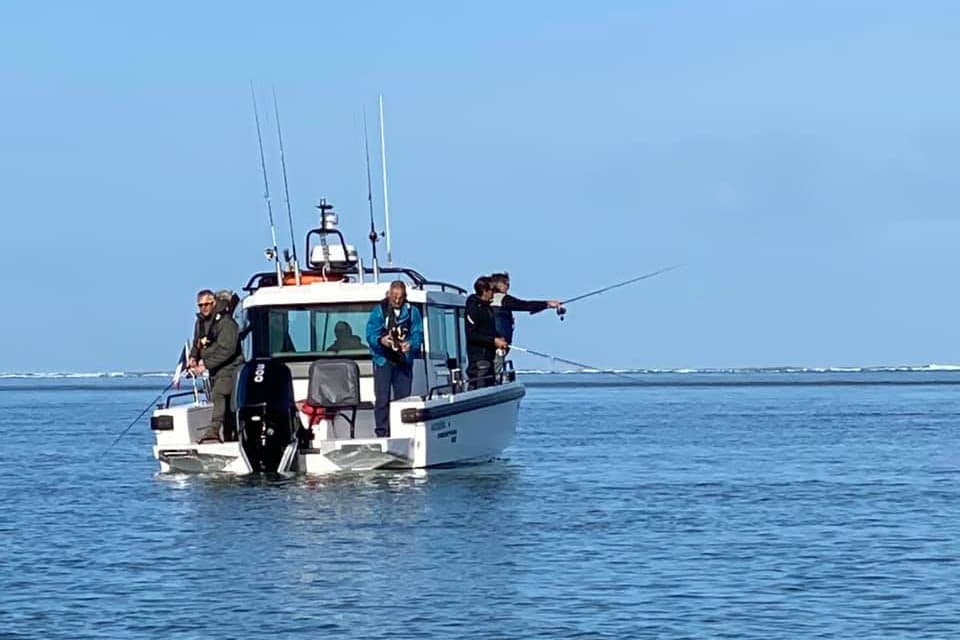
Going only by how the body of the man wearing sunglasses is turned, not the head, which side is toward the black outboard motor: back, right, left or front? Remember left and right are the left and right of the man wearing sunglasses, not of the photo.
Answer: left

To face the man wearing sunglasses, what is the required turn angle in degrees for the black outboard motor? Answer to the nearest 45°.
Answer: approximately 45° to its left

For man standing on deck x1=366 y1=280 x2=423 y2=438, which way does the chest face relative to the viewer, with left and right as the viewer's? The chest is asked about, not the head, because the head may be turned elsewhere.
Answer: facing the viewer

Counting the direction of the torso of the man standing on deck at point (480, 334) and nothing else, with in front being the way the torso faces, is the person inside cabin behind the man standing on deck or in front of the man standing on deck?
behind

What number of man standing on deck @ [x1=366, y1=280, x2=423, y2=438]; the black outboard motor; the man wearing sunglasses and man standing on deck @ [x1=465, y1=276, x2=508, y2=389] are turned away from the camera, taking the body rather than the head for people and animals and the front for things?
1

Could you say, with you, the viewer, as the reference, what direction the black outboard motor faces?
facing away from the viewer

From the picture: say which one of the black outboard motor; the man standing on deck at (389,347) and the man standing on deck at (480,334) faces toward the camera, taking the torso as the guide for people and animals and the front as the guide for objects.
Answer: the man standing on deck at (389,347)

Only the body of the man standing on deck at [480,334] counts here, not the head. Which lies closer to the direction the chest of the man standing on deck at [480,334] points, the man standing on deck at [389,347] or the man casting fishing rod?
the man casting fishing rod

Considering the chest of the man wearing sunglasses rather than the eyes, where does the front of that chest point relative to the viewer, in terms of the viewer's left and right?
facing the viewer and to the left of the viewer

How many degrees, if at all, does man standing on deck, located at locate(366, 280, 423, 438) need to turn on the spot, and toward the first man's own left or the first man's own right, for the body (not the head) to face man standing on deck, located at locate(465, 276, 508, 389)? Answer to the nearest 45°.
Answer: approximately 135° to the first man's own left

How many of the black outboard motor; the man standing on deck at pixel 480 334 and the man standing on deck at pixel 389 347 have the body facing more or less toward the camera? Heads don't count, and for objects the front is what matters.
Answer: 1

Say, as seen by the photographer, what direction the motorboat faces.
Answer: facing away from the viewer and to the right of the viewer

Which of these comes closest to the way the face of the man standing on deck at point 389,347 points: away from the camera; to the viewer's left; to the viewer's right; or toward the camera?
toward the camera

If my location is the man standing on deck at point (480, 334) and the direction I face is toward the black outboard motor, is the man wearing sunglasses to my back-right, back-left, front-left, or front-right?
front-right

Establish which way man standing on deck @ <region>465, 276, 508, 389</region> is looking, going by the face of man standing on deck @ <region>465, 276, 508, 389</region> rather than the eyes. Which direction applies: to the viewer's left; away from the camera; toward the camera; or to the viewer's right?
to the viewer's right

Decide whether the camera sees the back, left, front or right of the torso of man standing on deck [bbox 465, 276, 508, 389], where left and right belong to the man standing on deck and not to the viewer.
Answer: right
